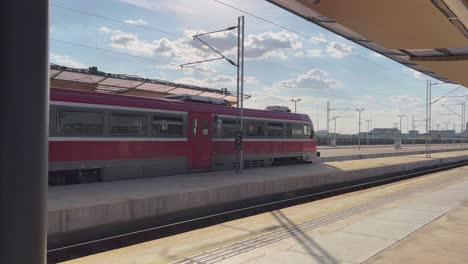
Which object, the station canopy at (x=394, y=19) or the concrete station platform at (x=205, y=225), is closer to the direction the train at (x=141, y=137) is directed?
the station canopy

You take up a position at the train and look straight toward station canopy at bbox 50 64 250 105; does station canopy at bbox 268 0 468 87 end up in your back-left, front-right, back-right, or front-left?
back-right

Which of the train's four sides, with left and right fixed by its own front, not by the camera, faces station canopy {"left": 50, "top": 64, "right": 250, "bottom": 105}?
left

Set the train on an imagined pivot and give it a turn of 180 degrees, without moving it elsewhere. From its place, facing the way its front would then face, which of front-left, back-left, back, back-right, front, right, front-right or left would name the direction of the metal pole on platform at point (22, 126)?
front-left

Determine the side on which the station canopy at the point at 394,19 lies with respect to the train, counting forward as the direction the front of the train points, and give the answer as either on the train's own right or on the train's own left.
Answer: on the train's own right

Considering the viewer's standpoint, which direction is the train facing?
facing away from the viewer and to the right of the viewer
